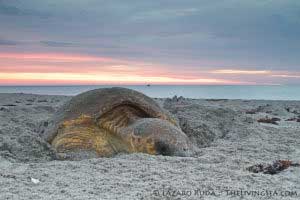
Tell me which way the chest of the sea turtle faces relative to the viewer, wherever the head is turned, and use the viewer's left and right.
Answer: facing the viewer and to the right of the viewer
